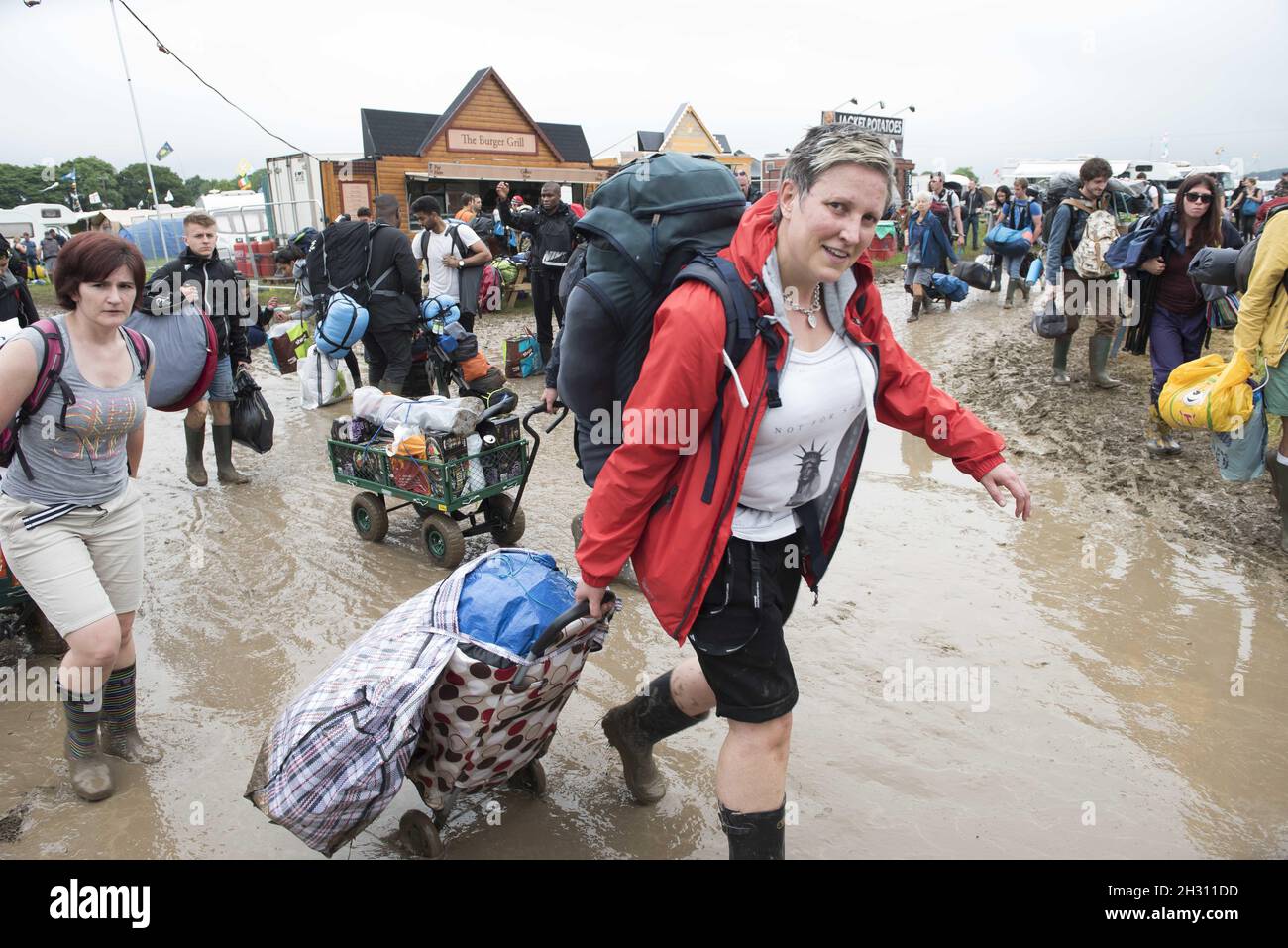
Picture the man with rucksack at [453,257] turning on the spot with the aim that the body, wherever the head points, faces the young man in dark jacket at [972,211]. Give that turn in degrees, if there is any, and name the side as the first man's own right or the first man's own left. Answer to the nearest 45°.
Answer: approximately 180°

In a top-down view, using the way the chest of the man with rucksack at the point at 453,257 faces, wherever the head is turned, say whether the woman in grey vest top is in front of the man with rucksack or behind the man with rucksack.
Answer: in front

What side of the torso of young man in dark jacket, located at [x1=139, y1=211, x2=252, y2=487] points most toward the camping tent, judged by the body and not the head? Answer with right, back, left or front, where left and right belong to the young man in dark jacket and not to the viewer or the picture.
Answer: back

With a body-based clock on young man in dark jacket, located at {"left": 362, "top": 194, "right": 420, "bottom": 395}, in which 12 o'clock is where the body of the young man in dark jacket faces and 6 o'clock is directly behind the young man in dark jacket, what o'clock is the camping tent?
The camping tent is roughly at 10 o'clock from the young man in dark jacket.

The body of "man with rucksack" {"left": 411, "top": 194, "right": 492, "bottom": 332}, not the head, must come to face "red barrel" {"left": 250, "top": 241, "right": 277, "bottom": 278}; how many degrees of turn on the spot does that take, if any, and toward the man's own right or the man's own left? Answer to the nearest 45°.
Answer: approximately 135° to the man's own right

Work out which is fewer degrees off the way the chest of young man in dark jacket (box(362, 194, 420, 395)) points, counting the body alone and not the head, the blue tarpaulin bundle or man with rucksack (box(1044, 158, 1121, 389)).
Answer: the man with rucksack

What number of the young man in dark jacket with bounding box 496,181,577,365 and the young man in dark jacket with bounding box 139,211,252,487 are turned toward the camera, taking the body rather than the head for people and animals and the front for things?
2

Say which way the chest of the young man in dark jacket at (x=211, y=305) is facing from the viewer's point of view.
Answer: toward the camera

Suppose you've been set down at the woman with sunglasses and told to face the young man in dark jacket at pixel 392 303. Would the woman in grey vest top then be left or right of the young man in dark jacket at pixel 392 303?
left

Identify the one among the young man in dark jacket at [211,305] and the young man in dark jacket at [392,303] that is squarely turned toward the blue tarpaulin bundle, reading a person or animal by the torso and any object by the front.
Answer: the young man in dark jacket at [211,305]

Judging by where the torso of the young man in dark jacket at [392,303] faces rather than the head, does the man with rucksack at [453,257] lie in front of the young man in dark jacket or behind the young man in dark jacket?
in front

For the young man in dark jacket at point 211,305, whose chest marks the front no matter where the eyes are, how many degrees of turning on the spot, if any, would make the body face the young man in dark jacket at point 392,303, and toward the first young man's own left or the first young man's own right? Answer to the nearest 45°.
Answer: approximately 90° to the first young man's own left

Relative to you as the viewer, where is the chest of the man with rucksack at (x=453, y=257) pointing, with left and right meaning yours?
facing the viewer and to the left of the viewer
